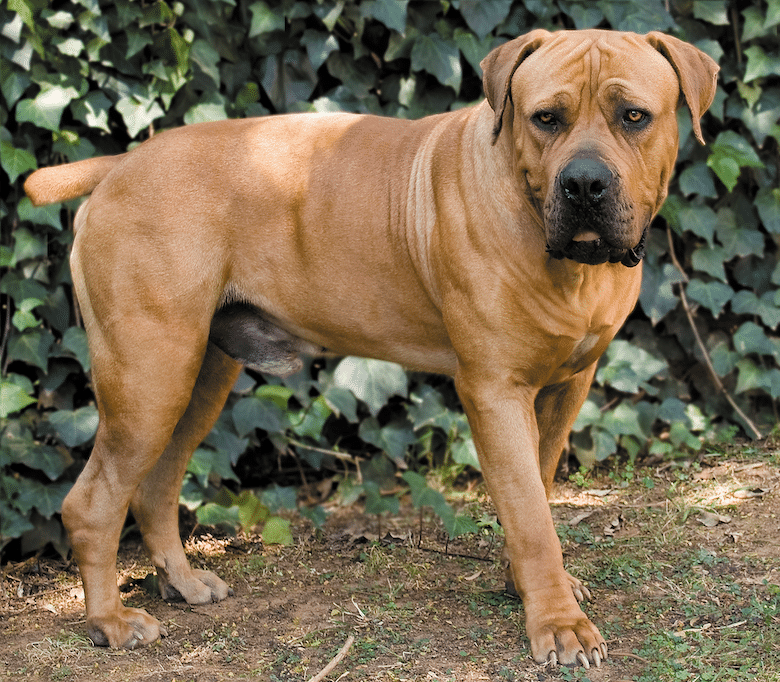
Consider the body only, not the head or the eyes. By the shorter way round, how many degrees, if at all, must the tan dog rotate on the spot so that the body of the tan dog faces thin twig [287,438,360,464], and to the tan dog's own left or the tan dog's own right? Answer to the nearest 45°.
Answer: approximately 90° to the tan dog's own left

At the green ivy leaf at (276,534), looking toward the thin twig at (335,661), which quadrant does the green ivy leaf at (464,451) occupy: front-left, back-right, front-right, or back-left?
back-left

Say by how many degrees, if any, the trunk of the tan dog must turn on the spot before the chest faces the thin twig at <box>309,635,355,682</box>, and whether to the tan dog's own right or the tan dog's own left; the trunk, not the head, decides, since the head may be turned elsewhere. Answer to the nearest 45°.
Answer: approximately 90° to the tan dog's own right

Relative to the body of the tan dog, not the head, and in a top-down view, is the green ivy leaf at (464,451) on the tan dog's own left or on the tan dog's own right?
on the tan dog's own left

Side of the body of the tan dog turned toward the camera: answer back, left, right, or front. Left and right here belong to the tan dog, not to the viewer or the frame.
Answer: right
